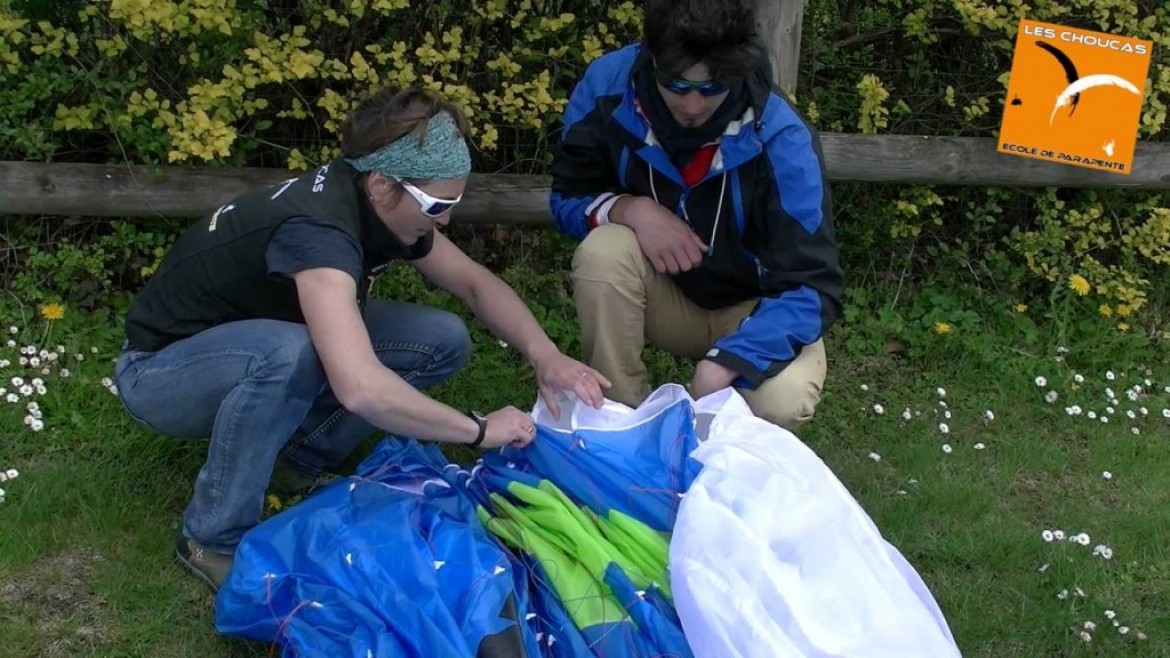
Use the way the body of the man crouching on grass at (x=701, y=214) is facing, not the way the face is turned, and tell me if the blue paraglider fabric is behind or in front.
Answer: in front

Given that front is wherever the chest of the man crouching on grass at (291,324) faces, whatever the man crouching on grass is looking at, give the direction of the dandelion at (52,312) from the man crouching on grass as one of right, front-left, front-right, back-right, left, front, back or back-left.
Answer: back-left

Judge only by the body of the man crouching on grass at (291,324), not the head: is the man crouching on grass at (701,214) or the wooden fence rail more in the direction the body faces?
the man crouching on grass

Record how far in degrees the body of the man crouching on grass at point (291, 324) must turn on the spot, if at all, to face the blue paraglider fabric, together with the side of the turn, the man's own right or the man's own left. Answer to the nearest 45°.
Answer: approximately 45° to the man's own right

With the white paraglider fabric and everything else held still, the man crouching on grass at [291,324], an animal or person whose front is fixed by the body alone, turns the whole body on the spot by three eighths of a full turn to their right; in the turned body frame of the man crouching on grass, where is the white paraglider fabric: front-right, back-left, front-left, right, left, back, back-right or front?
left

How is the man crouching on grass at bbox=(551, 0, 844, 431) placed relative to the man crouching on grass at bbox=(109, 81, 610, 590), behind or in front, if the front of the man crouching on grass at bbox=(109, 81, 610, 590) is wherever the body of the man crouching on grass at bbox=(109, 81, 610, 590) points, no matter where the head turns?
in front

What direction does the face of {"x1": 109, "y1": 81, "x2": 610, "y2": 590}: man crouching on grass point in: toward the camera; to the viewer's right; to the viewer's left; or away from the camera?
to the viewer's right

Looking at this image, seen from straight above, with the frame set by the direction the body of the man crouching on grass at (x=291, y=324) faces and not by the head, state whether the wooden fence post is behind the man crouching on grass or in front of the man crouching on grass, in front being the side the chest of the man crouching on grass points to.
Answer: in front

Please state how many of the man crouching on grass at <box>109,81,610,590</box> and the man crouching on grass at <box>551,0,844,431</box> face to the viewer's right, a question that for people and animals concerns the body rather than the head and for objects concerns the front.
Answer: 1

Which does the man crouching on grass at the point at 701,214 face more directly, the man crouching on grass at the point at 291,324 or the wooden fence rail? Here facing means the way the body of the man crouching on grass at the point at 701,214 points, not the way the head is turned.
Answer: the man crouching on grass

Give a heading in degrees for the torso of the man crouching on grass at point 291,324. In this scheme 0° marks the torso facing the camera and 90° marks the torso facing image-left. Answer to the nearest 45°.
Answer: approximately 270°

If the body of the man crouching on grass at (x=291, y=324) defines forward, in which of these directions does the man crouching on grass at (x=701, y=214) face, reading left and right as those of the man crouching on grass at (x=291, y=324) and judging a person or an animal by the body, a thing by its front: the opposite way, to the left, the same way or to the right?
to the right

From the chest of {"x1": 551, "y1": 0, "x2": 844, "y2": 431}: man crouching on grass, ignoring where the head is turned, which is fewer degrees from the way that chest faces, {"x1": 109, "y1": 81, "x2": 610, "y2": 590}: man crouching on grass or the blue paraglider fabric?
the blue paraglider fabric

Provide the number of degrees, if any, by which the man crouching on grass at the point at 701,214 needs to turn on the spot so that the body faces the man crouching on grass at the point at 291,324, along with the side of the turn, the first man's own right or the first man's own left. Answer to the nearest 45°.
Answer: approximately 45° to the first man's own right

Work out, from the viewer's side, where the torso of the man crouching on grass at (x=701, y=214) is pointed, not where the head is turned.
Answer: toward the camera

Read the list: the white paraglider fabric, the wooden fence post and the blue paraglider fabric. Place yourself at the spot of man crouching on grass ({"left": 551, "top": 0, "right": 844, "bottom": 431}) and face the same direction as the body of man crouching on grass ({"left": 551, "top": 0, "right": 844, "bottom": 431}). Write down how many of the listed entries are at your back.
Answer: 1
